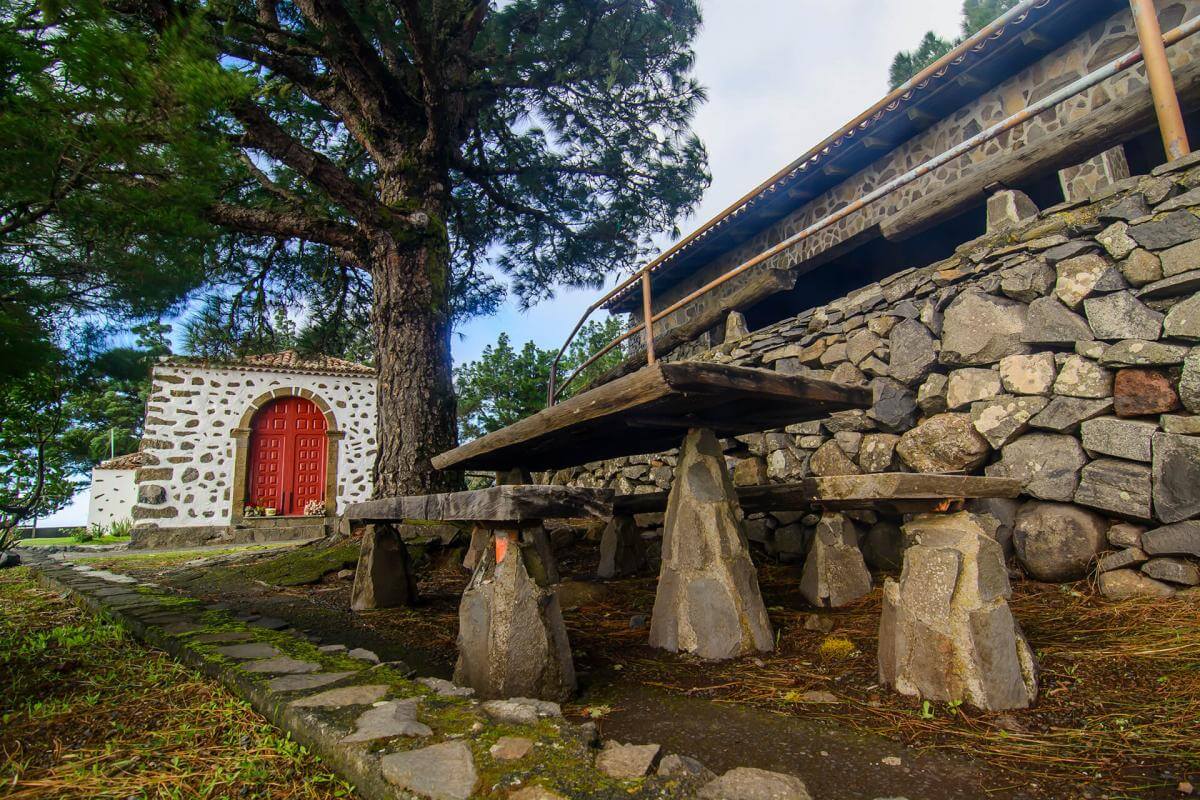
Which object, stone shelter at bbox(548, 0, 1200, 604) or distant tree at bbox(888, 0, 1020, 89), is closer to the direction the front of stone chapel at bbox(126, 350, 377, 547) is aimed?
the stone shelter

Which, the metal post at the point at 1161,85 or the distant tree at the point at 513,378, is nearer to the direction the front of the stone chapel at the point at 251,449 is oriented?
the metal post

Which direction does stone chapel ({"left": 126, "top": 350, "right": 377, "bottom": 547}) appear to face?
toward the camera

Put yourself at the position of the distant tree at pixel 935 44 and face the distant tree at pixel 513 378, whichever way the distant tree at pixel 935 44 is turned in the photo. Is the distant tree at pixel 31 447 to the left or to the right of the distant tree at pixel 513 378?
left

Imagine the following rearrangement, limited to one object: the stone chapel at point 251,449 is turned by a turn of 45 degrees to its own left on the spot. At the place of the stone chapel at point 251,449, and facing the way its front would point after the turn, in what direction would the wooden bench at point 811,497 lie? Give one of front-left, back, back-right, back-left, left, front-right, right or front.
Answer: front-right

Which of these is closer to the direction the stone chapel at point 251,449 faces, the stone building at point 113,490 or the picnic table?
the picnic table

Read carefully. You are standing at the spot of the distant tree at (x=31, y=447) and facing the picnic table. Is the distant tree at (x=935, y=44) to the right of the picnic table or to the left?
left

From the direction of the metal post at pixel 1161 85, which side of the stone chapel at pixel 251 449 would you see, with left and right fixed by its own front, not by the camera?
front

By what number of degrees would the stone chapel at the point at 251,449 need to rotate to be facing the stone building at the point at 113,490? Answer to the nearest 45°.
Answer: approximately 135° to its right

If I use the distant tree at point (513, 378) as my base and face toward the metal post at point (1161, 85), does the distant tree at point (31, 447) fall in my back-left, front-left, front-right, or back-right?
front-right

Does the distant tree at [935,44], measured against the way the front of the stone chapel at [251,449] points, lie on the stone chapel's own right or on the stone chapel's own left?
on the stone chapel's own left
